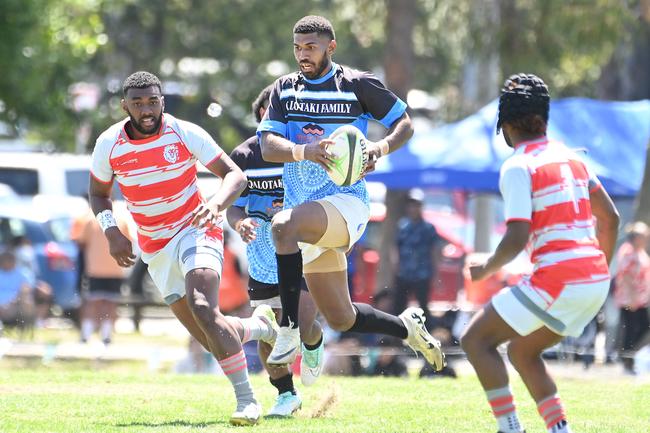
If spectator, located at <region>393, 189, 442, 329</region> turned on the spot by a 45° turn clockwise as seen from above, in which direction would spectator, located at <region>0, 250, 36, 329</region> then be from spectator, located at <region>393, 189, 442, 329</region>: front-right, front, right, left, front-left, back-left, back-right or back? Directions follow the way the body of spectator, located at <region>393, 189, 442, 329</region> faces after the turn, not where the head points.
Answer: front-right

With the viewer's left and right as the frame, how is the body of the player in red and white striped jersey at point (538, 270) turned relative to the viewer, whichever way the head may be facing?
facing away from the viewer and to the left of the viewer

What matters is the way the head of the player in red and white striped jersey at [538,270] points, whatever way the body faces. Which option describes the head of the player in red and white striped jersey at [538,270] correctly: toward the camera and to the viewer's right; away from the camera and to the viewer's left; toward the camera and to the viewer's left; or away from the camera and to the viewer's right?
away from the camera and to the viewer's left

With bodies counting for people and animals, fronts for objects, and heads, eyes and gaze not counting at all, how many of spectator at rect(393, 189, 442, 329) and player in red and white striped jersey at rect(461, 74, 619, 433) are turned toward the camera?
1

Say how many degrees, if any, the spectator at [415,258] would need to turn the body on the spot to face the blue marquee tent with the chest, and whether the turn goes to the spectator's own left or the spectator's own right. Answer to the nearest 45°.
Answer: approximately 135° to the spectator's own left

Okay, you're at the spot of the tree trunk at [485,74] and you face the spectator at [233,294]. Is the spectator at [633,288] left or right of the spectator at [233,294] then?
left

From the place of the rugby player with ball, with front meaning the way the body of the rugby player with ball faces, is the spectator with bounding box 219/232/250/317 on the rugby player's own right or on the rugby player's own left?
on the rugby player's own right

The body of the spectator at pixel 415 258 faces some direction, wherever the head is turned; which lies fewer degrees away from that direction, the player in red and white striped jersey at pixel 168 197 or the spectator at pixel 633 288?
the player in red and white striped jersey

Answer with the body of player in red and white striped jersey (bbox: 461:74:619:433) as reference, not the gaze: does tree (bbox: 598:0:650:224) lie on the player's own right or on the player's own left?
on the player's own right

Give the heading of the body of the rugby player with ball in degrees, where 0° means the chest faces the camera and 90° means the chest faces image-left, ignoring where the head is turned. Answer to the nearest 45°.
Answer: approximately 45°

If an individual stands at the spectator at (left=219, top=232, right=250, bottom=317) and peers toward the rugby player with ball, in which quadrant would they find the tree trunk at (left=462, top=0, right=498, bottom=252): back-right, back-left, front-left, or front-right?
back-left
